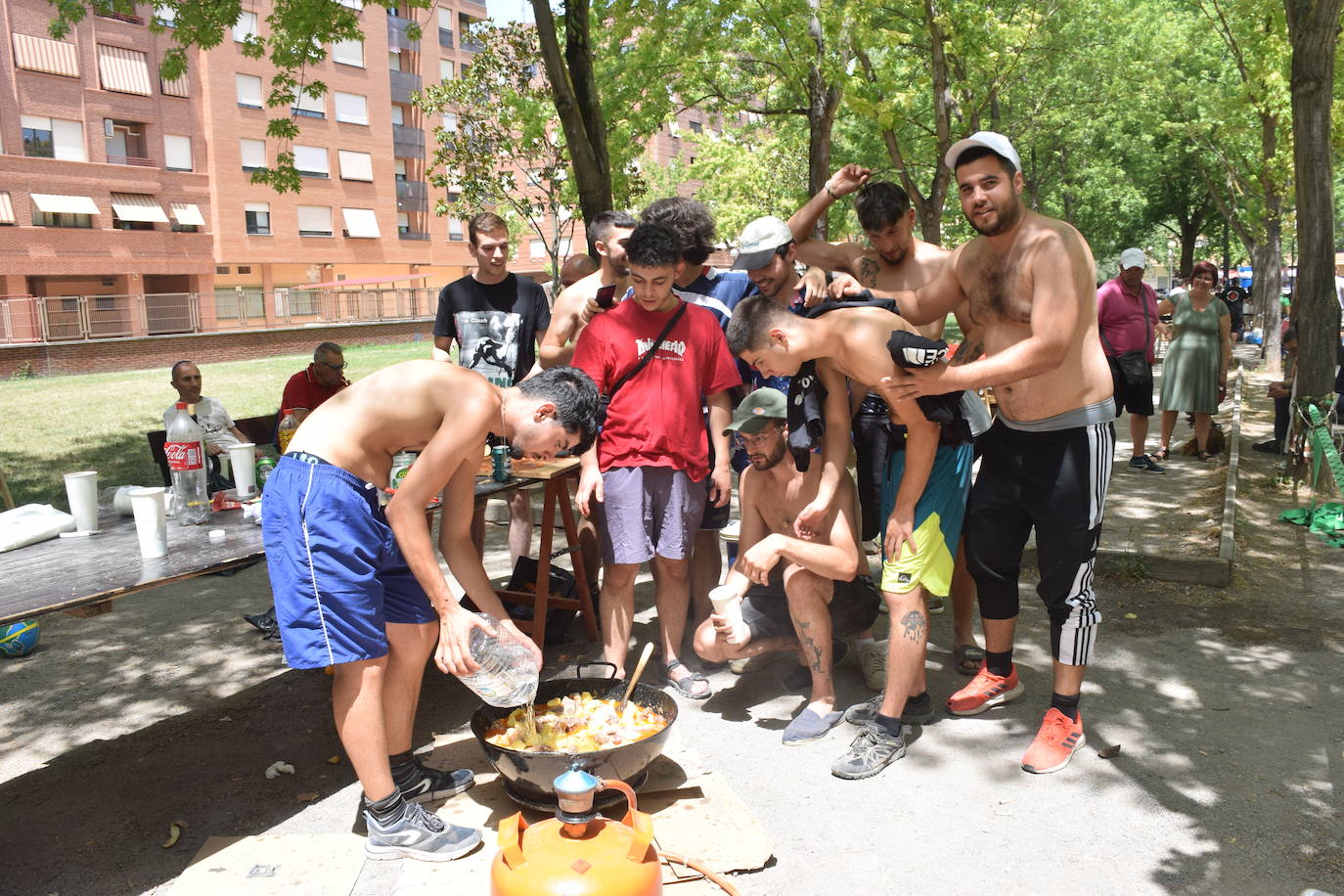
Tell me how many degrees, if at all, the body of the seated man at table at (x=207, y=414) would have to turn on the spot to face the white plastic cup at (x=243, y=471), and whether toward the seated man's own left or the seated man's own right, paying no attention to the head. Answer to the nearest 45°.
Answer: approximately 45° to the seated man's own right

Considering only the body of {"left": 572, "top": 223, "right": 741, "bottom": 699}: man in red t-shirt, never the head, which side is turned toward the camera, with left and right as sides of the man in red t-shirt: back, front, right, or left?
front

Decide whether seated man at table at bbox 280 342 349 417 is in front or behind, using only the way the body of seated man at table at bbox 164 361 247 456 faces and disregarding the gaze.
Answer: in front

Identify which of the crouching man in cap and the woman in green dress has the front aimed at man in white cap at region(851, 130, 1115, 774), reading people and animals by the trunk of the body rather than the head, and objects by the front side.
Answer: the woman in green dress

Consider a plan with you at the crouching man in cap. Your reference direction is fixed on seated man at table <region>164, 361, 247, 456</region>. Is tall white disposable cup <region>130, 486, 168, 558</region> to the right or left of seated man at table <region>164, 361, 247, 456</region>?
left

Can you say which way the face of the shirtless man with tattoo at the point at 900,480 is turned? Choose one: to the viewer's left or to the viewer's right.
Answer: to the viewer's left

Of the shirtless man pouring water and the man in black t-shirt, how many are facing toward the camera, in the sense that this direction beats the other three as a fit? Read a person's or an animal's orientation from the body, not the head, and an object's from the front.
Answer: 1

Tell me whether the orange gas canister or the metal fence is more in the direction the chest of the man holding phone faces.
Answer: the orange gas canister

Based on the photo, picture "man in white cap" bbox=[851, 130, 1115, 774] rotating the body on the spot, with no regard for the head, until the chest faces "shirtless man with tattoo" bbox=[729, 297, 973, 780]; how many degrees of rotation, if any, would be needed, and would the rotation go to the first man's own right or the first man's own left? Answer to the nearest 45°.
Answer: approximately 45° to the first man's own right

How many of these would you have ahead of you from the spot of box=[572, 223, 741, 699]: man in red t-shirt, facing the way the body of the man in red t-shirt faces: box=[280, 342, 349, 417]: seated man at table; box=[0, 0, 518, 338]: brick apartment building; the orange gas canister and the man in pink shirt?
1

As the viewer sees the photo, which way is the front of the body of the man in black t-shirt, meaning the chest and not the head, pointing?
toward the camera

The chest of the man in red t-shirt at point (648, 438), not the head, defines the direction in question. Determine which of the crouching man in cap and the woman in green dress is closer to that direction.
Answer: the crouching man in cap

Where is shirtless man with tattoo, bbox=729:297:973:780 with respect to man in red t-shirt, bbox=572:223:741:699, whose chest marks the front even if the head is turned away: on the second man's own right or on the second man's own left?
on the second man's own left

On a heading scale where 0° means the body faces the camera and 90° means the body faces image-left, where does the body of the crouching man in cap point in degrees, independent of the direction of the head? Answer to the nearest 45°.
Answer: approximately 45°
